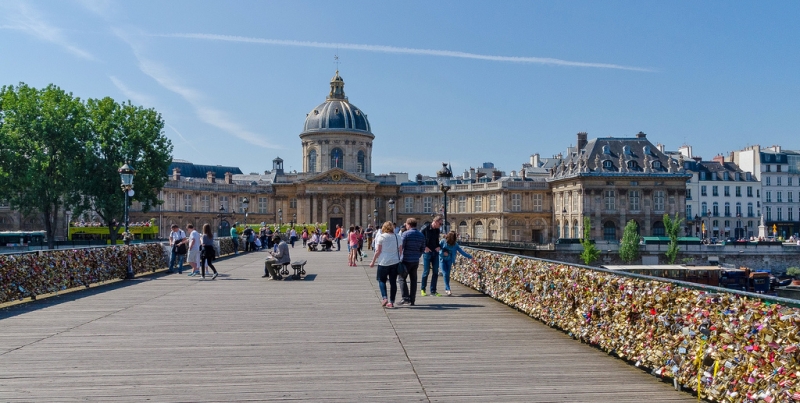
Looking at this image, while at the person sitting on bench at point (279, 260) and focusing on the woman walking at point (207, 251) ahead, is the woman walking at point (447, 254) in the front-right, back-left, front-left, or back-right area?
back-left

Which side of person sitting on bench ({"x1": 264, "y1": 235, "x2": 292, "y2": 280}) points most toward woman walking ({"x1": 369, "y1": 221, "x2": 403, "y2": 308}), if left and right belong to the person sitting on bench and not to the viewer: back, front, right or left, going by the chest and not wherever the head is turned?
left

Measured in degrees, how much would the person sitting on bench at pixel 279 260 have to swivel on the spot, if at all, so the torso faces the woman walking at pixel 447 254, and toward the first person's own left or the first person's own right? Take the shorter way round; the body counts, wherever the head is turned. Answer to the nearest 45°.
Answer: approximately 135° to the first person's own left

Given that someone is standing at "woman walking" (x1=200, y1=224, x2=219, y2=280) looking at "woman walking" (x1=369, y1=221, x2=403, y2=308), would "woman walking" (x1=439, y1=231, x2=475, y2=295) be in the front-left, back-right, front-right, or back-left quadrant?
front-left

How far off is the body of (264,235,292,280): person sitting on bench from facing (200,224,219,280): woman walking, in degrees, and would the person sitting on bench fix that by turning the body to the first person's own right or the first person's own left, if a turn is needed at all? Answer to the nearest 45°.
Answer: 0° — they already face them

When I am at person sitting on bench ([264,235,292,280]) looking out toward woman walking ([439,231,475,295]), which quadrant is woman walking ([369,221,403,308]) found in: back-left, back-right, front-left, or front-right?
front-right

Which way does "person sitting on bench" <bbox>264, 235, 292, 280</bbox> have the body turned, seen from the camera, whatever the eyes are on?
to the viewer's left
